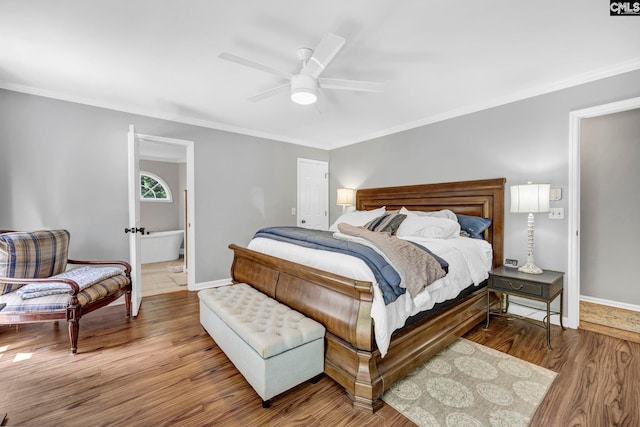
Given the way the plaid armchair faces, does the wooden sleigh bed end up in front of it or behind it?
in front

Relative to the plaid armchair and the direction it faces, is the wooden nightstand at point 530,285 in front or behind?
in front

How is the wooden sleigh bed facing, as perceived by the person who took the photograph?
facing the viewer and to the left of the viewer

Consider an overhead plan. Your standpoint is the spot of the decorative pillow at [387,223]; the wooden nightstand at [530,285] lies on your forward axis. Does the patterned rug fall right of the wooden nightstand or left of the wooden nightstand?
right

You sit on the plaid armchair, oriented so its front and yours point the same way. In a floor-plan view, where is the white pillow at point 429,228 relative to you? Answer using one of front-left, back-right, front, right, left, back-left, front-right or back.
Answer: front

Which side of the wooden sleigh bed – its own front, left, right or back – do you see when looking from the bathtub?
right

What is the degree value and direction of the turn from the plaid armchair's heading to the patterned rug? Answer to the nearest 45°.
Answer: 0° — it already faces it

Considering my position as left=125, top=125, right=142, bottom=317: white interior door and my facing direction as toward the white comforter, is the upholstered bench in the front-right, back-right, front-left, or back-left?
front-right

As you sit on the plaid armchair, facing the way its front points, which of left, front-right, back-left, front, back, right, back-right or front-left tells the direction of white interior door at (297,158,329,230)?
front-left

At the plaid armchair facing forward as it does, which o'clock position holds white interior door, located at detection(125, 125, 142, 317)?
The white interior door is roughly at 10 o'clock from the plaid armchair.

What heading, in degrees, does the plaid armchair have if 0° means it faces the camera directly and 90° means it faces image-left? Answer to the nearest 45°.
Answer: approximately 315°
